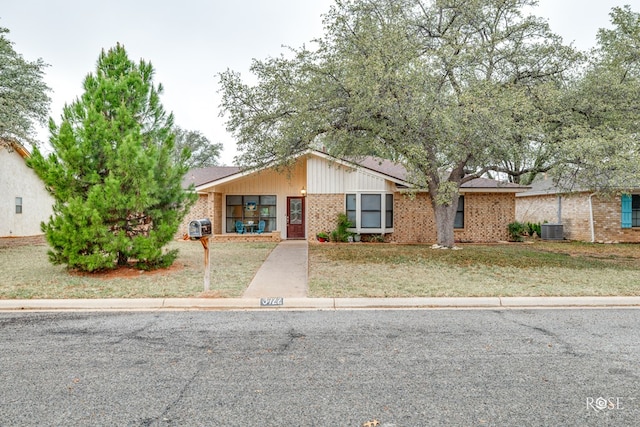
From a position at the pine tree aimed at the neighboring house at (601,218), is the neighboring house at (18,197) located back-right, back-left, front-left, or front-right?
back-left

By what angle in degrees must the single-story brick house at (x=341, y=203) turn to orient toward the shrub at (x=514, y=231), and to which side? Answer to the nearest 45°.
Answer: approximately 90° to its left

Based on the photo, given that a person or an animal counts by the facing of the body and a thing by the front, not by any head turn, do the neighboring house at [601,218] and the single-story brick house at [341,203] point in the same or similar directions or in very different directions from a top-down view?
same or similar directions

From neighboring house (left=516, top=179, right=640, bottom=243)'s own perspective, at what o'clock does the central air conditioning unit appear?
The central air conditioning unit is roughly at 3 o'clock from the neighboring house.

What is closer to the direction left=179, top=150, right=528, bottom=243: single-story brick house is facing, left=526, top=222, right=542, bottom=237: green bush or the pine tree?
the pine tree

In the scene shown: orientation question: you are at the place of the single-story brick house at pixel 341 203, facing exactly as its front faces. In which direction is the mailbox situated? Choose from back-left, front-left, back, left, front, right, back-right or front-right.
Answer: front

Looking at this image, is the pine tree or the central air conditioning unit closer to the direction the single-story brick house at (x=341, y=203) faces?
the pine tree

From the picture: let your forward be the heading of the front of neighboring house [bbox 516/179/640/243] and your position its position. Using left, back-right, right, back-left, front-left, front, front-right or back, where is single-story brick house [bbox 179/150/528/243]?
front-right

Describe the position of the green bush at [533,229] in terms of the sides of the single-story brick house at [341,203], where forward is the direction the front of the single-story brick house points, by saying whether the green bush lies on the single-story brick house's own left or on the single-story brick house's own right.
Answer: on the single-story brick house's own left

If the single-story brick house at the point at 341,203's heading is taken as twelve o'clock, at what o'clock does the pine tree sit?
The pine tree is roughly at 1 o'clock from the single-story brick house.

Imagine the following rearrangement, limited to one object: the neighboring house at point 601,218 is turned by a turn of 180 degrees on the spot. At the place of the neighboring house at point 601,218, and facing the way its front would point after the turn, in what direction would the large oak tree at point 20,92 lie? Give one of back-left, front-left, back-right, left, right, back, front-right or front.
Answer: back-left

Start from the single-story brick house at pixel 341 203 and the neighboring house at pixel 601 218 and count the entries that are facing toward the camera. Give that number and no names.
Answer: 2

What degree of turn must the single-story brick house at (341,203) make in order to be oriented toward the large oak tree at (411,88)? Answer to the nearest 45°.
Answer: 0° — it already faces it

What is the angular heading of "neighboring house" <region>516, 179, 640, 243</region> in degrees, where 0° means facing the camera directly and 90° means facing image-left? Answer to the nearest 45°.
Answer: approximately 0°

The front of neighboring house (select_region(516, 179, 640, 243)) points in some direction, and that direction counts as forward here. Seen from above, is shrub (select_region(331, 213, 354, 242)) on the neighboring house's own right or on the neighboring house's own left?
on the neighboring house's own right

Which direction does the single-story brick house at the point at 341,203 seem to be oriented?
toward the camera

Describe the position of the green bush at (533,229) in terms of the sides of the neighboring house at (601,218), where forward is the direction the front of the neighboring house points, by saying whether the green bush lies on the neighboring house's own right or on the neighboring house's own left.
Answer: on the neighboring house's own right

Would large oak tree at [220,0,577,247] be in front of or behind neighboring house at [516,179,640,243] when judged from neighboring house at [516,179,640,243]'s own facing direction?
in front
